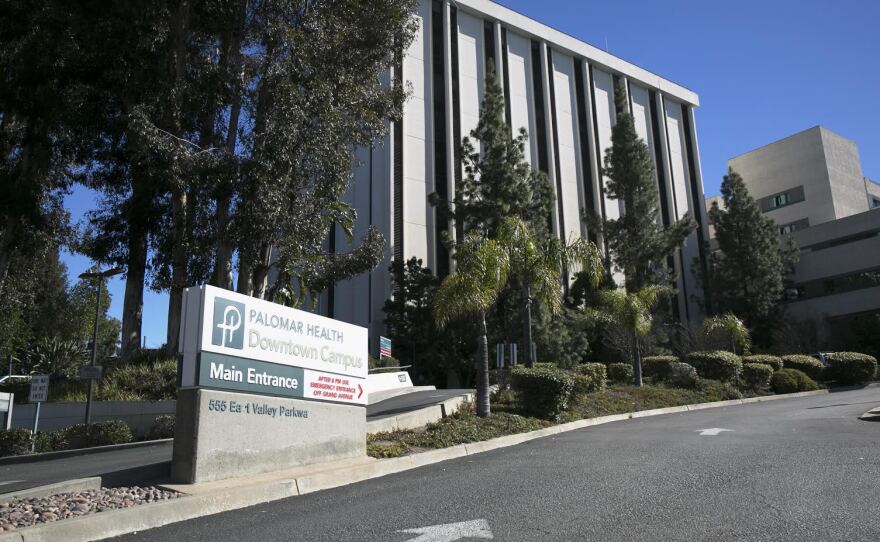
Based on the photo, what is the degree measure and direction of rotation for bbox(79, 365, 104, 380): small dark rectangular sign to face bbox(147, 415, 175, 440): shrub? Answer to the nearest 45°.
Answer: approximately 45° to its left

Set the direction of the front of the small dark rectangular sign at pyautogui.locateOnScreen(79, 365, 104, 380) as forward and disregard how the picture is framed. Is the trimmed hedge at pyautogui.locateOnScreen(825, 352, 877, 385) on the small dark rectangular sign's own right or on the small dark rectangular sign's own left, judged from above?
on the small dark rectangular sign's own left

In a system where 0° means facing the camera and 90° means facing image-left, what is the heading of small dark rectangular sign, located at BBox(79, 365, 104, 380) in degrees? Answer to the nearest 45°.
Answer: approximately 0°

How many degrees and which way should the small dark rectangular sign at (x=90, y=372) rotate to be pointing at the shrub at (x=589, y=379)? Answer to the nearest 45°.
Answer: approximately 45° to its left

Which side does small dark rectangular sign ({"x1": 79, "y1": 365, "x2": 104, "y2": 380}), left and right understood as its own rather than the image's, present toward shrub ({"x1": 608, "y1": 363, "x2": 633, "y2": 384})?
left

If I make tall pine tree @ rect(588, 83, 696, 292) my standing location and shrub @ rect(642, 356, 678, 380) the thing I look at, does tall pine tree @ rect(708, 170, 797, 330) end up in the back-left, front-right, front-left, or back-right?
back-left

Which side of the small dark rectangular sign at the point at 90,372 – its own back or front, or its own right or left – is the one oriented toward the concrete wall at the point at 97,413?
back
